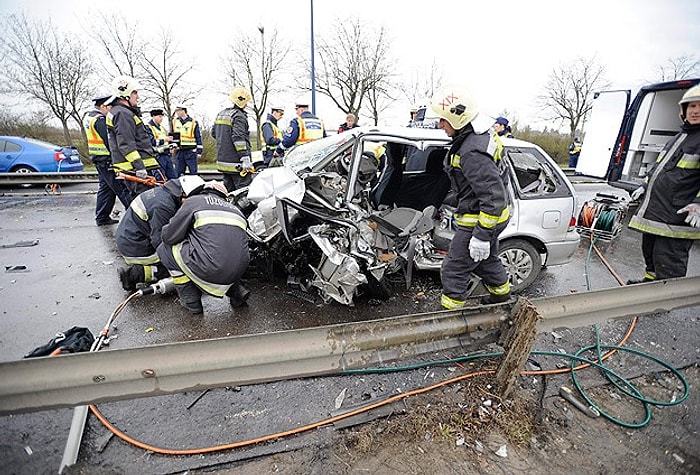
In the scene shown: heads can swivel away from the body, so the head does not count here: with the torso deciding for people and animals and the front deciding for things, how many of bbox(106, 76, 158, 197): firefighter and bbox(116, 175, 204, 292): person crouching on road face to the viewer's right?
2

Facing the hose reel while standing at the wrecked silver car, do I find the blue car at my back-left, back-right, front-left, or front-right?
back-left

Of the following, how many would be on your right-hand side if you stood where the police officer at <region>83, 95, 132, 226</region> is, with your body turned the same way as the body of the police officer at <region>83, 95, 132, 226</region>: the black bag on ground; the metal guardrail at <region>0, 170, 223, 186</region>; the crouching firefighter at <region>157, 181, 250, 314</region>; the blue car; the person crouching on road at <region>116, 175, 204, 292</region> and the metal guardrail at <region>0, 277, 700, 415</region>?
4

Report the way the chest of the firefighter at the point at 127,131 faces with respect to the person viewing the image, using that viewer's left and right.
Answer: facing to the right of the viewer

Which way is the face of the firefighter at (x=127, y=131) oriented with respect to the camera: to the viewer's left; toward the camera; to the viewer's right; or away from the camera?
to the viewer's right

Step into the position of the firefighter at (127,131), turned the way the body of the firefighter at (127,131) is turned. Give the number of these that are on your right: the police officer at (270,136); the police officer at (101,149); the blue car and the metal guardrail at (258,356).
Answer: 1

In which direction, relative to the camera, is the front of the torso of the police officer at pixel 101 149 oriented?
to the viewer's right

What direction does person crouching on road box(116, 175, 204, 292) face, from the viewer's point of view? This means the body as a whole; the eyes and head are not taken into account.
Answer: to the viewer's right

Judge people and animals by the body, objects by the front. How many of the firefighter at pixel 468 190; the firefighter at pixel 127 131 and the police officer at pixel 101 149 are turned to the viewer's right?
2

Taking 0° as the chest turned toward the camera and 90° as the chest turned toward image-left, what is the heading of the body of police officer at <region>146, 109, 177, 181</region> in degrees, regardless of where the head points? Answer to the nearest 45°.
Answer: approximately 315°

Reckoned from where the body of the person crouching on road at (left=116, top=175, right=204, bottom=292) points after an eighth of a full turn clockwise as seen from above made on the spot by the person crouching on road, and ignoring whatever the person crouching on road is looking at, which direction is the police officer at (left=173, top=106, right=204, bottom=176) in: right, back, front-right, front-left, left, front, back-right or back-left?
back-left
